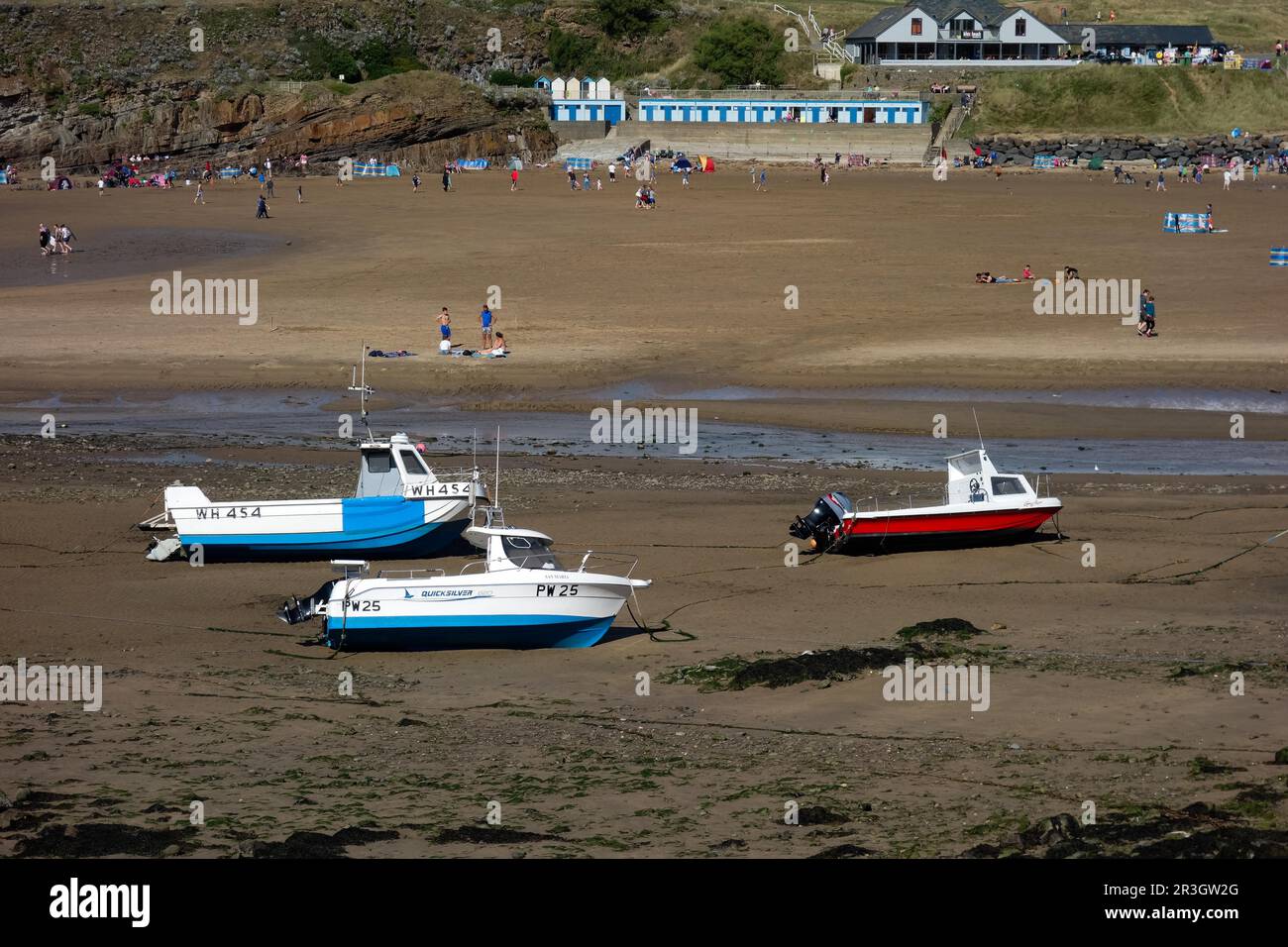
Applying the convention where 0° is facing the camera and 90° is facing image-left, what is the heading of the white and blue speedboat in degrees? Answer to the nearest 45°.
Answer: approximately 270°

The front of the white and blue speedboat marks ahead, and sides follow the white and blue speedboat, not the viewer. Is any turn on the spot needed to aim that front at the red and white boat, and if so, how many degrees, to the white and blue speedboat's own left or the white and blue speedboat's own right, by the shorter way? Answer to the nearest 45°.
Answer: approximately 45° to the white and blue speedboat's own left

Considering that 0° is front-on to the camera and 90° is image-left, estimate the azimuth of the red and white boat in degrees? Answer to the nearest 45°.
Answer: approximately 270°

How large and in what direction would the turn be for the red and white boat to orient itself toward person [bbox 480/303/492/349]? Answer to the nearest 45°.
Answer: approximately 135° to its left

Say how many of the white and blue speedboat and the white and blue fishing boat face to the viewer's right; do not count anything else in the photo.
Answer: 2

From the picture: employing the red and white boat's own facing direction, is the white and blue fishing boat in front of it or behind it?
behind

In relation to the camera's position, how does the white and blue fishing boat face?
facing to the right of the viewer

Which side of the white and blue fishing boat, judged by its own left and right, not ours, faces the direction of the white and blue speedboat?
right

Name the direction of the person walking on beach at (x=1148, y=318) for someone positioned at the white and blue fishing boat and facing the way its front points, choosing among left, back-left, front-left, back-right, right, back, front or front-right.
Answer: front-left

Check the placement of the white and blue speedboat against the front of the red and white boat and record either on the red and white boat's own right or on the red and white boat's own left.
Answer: on the red and white boat's own right

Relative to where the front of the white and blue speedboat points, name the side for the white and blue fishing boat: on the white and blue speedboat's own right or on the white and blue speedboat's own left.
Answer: on the white and blue speedboat's own left
